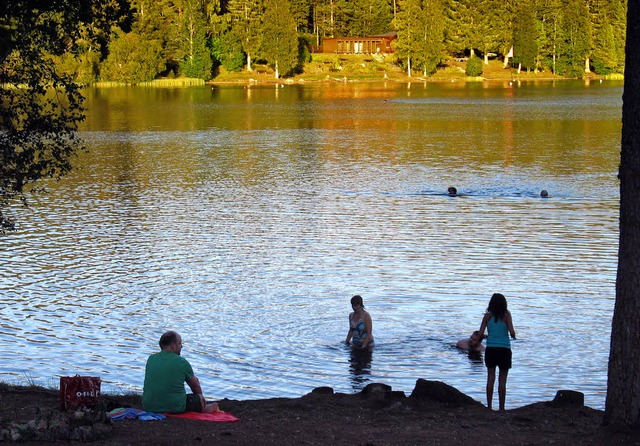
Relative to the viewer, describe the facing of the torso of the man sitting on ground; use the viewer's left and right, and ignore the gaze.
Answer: facing away from the viewer and to the right of the viewer

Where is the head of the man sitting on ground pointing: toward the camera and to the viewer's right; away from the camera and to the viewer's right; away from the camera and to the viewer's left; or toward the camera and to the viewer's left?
away from the camera and to the viewer's right

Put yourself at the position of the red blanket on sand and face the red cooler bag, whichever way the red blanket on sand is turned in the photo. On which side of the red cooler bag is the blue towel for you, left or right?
left
